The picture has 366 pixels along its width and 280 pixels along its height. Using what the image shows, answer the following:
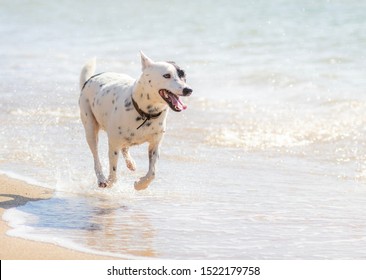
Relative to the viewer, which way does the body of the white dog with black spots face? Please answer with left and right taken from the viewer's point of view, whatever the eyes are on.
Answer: facing the viewer and to the right of the viewer
